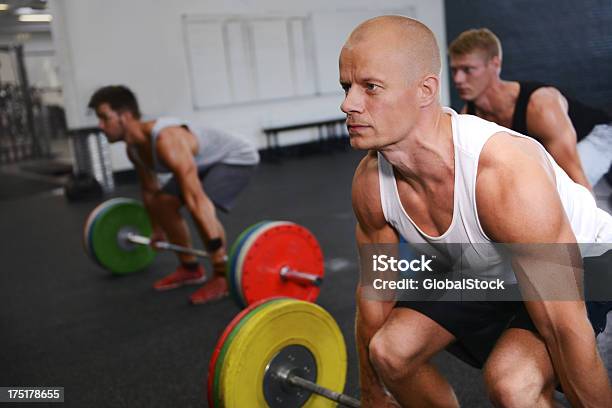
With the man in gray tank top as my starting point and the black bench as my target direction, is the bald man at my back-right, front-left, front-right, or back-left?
back-right

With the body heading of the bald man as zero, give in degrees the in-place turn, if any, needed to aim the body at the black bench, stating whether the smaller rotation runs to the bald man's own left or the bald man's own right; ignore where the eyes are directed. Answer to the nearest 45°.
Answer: approximately 135° to the bald man's own right

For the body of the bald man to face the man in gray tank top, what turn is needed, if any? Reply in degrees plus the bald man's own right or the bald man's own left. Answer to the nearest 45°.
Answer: approximately 90° to the bald man's own right

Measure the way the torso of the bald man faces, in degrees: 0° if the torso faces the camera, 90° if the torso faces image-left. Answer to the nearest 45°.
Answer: approximately 45°

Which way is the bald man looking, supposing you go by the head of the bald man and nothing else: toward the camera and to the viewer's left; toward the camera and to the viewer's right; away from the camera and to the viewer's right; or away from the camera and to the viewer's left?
toward the camera and to the viewer's left

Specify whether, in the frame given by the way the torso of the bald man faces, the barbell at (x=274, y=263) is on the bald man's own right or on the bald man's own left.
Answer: on the bald man's own right
